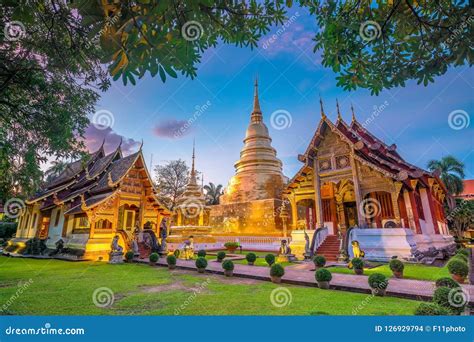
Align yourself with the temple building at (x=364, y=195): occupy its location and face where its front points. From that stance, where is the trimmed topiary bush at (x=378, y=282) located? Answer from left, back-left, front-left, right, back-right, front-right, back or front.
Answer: front-left

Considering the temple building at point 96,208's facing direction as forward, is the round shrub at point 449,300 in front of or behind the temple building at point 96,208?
in front

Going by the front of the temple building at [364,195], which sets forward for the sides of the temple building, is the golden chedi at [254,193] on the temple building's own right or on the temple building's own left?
on the temple building's own right

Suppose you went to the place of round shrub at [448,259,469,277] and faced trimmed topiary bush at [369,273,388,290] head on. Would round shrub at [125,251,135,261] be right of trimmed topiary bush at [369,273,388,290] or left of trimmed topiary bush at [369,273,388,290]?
right

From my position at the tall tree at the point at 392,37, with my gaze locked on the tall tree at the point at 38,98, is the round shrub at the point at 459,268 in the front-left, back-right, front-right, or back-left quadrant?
back-right

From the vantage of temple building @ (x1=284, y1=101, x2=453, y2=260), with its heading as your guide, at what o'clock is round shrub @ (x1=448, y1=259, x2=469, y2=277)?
The round shrub is roughly at 10 o'clock from the temple building.

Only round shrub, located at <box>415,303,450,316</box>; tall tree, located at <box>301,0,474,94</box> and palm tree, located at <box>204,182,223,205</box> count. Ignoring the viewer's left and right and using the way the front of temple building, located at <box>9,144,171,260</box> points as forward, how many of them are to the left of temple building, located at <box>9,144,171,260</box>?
1

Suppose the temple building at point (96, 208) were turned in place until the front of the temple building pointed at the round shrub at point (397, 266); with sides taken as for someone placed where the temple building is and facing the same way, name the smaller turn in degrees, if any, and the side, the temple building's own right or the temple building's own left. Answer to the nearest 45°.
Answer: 0° — it already faces it

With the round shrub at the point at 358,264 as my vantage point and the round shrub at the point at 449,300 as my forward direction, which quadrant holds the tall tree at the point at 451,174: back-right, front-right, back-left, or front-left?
back-left

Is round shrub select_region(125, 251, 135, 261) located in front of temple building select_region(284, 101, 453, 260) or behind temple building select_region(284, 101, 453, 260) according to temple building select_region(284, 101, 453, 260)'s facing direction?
in front

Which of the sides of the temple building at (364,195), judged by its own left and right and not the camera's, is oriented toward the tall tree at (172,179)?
right

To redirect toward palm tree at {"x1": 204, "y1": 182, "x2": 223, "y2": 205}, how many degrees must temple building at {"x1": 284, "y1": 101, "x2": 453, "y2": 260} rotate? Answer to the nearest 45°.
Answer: approximately 90° to its right

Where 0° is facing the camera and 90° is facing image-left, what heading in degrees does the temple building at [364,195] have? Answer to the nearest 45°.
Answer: approximately 45°

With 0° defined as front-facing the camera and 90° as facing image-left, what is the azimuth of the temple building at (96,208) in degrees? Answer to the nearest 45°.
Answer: approximately 315°

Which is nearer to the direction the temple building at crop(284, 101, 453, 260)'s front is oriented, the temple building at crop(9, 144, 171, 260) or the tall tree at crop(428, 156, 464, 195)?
the temple building

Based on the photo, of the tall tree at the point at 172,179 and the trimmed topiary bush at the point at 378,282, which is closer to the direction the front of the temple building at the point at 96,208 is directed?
the trimmed topiary bush
